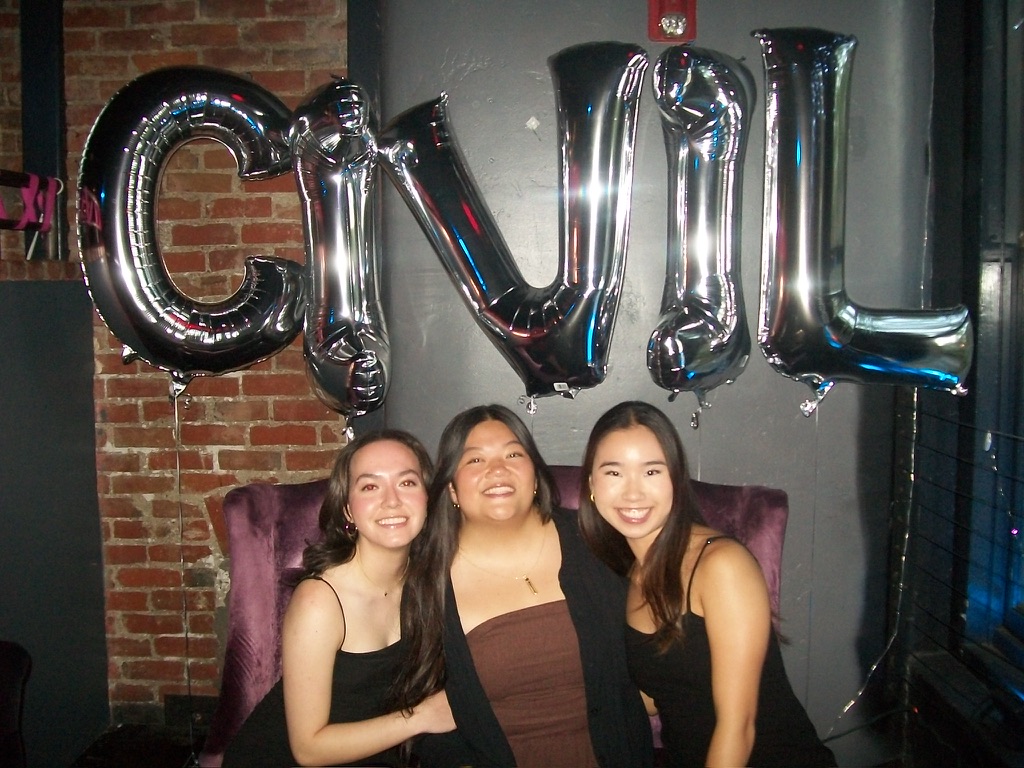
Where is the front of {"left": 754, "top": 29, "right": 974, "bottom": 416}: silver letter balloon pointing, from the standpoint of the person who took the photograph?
facing the viewer

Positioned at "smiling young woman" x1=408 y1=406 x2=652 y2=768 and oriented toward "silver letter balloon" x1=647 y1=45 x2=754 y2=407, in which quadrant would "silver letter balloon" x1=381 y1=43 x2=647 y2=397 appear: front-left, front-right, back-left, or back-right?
front-left

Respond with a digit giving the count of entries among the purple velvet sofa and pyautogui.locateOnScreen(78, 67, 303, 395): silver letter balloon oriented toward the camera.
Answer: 2

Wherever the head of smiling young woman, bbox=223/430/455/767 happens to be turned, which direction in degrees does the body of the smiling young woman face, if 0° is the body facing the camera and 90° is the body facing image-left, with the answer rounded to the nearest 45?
approximately 315°

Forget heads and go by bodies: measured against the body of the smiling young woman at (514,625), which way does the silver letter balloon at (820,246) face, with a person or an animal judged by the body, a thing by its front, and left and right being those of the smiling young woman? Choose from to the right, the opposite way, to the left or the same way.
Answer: the same way

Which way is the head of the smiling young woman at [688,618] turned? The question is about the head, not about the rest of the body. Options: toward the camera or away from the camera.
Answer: toward the camera

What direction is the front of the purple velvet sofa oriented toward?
toward the camera

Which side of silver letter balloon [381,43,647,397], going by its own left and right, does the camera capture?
front

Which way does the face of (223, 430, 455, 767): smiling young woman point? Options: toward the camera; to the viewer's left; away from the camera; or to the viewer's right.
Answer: toward the camera

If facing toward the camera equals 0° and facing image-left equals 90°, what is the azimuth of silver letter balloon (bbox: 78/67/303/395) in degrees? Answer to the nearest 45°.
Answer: approximately 0°

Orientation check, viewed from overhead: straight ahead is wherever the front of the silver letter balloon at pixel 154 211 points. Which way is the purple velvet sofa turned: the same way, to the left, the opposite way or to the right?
the same way

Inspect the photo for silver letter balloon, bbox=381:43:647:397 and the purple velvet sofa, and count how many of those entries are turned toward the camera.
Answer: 2

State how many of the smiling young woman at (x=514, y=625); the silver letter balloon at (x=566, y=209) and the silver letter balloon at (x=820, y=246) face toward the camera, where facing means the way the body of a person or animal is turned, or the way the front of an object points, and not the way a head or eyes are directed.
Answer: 3
